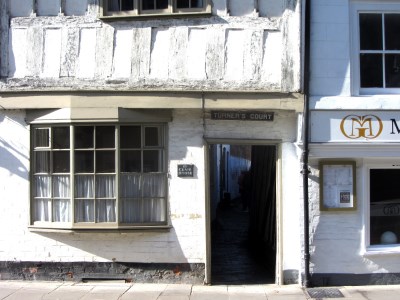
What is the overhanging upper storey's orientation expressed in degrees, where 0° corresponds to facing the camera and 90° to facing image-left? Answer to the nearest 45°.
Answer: approximately 0°

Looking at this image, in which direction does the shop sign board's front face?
toward the camera

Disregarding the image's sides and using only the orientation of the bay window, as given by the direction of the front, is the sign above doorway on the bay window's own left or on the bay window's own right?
on the bay window's own left

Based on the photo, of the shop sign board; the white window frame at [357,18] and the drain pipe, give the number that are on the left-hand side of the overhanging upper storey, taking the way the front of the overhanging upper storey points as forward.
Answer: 3

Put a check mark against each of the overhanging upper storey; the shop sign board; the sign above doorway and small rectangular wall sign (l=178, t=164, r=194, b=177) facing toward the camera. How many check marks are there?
4

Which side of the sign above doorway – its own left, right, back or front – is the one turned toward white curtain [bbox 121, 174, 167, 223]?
right

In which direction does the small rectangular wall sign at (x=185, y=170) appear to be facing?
toward the camera

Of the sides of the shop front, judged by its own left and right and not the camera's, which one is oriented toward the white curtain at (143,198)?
right

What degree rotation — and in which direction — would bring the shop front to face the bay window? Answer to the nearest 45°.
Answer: approximately 90° to its right

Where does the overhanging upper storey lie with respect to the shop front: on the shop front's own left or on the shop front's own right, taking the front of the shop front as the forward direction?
on the shop front's own right

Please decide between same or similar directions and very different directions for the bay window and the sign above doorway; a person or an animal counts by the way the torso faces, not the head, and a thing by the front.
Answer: same or similar directions

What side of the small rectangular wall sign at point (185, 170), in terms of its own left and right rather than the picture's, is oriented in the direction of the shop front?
left
